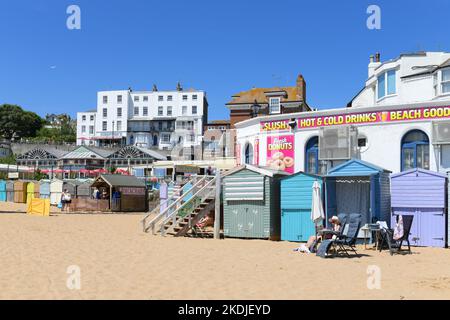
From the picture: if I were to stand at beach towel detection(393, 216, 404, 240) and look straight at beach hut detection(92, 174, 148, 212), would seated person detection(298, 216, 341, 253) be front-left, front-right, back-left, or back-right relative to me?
front-left

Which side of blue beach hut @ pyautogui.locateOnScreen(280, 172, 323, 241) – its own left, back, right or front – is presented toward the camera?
front

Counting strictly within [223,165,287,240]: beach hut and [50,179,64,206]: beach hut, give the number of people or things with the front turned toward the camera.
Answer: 2

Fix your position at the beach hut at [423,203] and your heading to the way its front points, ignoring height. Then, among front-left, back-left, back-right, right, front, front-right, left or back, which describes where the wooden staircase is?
right

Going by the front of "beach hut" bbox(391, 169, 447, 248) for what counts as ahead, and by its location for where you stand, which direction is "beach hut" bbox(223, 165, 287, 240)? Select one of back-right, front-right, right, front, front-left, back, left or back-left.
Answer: right

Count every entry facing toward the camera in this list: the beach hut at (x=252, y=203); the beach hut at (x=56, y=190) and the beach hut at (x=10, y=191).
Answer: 3

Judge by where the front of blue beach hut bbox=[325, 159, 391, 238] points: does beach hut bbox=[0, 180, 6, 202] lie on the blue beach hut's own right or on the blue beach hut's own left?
on the blue beach hut's own right

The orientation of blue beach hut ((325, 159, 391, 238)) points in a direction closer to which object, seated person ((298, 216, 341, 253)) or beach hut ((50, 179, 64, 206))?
the seated person

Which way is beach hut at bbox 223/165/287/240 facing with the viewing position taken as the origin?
facing the viewer

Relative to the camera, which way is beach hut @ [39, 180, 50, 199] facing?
toward the camera

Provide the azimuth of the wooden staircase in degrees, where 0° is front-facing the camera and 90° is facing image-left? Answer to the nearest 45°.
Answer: approximately 45°

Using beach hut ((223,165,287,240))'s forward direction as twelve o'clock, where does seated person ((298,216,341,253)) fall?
The seated person is roughly at 11 o'clock from the beach hut.

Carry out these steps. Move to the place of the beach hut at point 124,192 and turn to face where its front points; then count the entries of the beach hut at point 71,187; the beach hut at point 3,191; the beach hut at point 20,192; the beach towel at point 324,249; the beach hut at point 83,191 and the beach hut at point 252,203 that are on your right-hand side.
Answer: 4

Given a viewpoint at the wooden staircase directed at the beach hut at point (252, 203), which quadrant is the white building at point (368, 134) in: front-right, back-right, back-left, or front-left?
front-left
